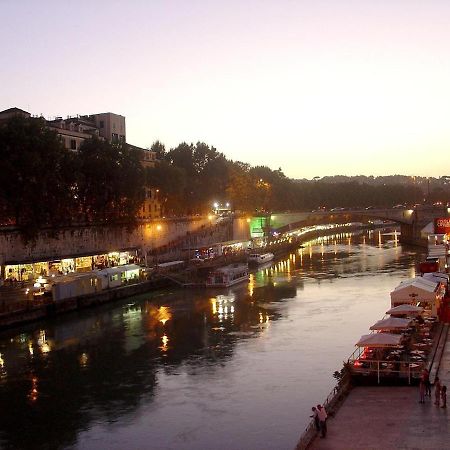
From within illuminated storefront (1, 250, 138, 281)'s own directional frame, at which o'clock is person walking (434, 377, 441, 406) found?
The person walking is roughly at 1 o'clock from the illuminated storefront.

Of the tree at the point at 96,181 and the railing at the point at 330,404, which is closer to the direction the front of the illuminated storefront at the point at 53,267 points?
the railing

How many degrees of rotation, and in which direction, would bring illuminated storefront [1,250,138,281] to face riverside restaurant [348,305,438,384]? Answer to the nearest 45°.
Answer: approximately 45° to its right

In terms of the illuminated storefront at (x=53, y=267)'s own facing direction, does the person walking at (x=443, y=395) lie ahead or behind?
ahead

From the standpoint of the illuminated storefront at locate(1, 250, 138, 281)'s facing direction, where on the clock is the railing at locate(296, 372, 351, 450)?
The railing is roughly at 1 o'clock from the illuminated storefront.

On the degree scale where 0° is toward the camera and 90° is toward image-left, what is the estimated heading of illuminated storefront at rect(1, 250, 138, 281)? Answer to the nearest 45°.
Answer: approximately 315°

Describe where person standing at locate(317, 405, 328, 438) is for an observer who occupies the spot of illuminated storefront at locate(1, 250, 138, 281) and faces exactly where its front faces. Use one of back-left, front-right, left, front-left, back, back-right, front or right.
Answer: front-right
